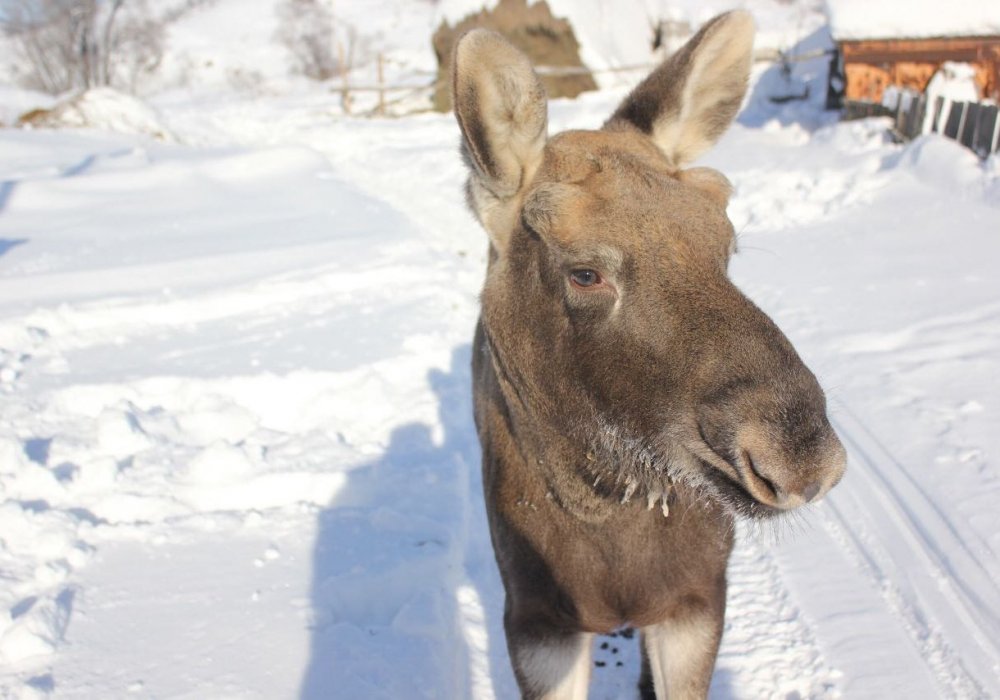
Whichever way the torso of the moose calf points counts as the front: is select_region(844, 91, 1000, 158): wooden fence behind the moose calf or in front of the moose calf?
behind

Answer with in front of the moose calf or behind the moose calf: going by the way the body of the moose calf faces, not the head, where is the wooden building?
behind

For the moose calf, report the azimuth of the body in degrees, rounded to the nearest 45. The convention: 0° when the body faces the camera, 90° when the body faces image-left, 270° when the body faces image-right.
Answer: approximately 0°

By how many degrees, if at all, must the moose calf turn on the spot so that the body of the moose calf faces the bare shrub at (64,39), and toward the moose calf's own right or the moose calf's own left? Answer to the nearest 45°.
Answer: approximately 135° to the moose calf's own right
